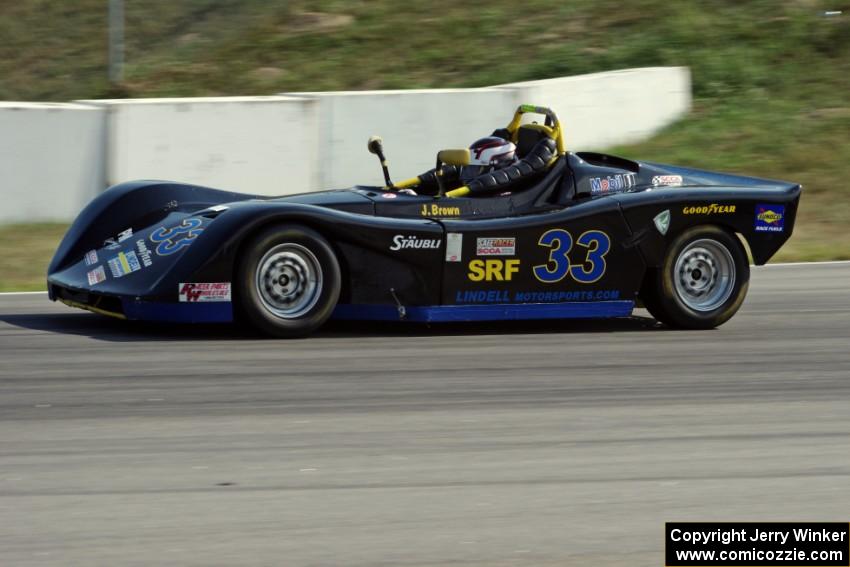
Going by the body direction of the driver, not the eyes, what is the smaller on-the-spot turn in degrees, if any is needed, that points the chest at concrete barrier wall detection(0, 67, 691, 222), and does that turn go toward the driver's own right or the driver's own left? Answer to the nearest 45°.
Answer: approximately 90° to the driver's own right

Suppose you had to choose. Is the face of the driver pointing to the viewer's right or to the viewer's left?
to the viewer's left

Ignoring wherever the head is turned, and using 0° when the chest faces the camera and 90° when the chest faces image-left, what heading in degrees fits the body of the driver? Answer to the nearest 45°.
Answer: approximately 45°
